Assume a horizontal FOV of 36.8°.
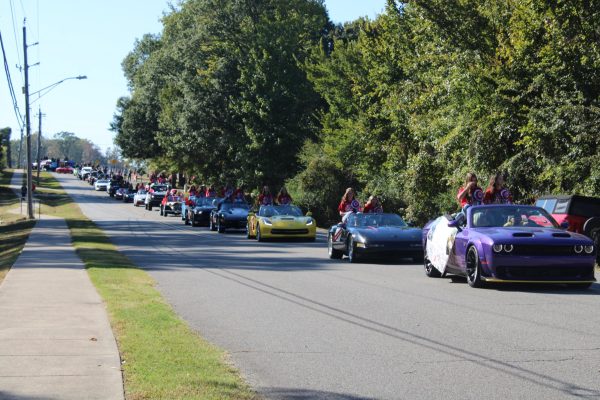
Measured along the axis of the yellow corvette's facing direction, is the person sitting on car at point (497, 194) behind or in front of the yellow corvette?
in front

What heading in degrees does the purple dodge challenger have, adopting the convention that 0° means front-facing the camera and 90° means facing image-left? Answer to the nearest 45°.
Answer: approximately 315°

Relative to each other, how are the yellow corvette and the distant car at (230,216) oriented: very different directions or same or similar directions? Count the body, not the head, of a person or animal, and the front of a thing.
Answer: same or similar directions

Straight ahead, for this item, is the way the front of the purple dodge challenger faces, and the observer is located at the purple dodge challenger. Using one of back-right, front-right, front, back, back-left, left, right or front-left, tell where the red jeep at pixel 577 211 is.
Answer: back-left

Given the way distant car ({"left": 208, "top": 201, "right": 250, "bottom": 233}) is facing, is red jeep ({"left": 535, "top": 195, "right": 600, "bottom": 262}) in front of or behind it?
in front

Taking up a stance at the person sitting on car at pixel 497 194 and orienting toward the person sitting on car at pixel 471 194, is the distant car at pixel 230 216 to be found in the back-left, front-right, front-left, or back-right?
front-right

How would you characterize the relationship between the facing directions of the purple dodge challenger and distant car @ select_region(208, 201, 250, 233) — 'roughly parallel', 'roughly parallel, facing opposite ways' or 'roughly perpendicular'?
roughly parallel

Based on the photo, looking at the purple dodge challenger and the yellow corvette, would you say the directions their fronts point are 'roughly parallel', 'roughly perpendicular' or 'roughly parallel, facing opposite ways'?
roughly parallel

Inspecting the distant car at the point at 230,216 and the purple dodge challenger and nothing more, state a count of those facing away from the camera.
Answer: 0

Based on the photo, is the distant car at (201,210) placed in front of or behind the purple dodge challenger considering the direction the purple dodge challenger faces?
behind

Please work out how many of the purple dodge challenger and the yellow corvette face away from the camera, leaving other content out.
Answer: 0

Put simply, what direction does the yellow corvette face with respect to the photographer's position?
facing the viewer and to the right of the viewer

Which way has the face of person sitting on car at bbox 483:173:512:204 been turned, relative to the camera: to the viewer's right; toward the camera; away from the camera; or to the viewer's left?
toward the camera

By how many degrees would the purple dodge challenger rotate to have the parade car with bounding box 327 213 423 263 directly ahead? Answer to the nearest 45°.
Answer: approximately 180°

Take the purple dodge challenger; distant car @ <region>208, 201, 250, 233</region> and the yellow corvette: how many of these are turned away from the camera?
0
